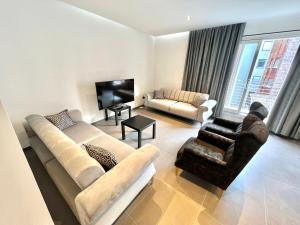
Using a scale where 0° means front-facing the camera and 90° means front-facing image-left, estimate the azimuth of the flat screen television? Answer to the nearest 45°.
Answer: approximately 315°

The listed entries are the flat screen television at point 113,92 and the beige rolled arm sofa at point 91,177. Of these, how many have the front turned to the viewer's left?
0

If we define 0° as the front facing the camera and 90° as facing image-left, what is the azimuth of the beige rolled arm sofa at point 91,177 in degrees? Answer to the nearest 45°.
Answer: approximately 225°

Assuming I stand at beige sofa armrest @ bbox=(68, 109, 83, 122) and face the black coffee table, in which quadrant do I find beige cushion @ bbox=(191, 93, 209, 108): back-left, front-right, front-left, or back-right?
front-left

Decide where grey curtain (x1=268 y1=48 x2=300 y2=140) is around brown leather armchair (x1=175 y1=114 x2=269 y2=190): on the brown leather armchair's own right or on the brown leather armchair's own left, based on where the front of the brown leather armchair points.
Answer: on the brown leather armchair's own right

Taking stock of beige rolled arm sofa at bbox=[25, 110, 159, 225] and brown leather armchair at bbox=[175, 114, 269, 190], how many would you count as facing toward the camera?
0

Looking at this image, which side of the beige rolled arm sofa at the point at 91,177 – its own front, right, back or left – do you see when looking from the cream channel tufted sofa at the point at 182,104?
front

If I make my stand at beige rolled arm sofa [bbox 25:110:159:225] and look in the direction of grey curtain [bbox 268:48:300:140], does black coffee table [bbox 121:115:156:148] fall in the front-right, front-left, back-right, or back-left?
front-left

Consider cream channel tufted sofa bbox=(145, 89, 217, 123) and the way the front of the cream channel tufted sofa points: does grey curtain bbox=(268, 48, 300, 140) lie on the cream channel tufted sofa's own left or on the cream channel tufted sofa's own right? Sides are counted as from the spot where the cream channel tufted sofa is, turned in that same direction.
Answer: on the cream channel tufted sofa's own left

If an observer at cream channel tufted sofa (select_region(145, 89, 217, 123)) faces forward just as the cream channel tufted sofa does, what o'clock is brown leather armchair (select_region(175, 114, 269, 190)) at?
The brown leather armchair is roughly at 10 o'clock from the cream channel tufted sofa.

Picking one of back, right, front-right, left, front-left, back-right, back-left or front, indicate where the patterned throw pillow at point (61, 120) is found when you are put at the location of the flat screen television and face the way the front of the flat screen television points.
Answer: right

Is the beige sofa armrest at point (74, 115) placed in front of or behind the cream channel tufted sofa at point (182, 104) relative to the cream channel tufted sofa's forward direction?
in front
